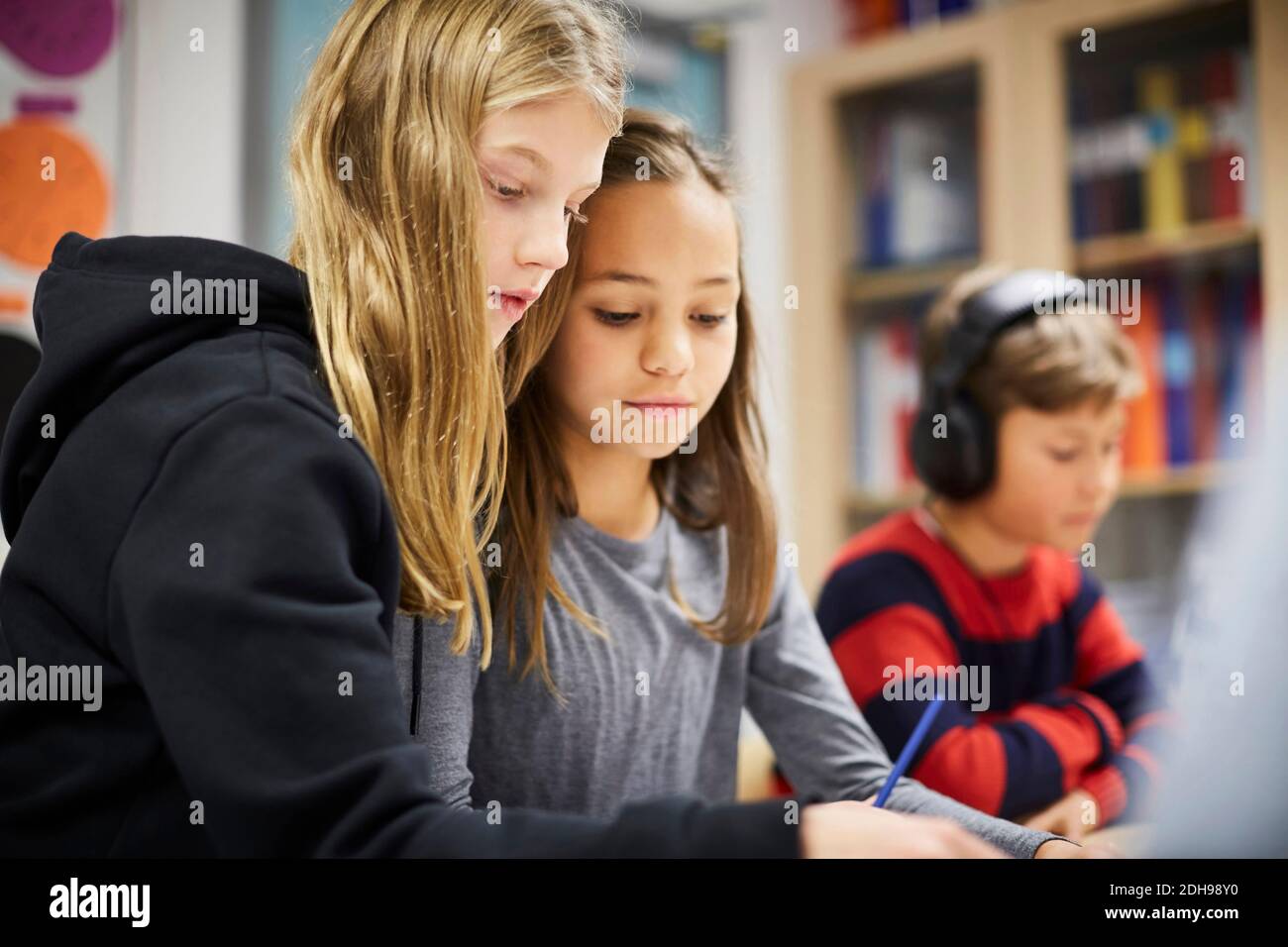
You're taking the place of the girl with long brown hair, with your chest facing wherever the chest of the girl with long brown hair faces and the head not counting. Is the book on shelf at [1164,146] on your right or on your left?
on your left

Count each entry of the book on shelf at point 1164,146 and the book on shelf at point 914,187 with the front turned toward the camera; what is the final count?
2

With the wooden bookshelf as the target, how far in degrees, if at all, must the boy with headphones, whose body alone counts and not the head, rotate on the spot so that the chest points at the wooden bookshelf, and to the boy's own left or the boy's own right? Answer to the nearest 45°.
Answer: approximately 135° to the boy's own left

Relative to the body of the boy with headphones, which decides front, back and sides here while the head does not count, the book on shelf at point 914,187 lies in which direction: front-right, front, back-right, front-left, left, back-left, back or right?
back-left

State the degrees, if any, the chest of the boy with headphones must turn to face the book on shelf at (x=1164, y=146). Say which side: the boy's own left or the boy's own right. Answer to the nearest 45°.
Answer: approximately 135° to the boy's own left
